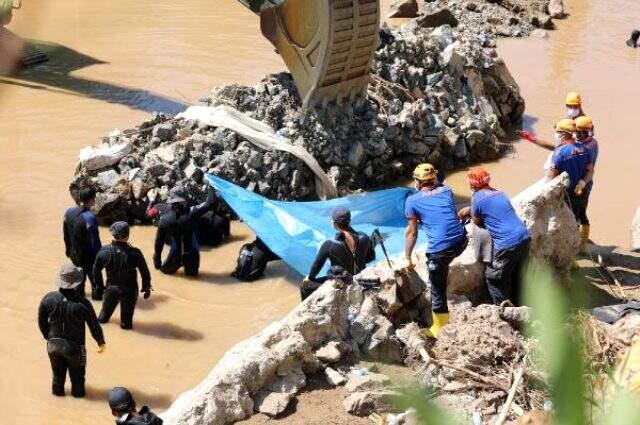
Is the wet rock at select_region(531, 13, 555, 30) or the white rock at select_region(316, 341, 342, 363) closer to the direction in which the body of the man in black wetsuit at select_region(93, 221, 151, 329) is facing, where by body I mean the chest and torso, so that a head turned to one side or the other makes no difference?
the wet rock

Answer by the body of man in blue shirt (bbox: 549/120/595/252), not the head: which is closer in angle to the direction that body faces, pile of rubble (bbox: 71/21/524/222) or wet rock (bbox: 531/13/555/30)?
the pile of rubble

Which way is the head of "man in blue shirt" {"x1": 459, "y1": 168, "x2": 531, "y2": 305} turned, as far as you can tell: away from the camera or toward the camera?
away from the camera

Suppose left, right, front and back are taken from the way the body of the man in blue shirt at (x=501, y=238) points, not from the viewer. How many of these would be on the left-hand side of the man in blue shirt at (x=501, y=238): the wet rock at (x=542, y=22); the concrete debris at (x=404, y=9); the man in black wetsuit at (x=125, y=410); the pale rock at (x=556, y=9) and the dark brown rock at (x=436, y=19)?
1

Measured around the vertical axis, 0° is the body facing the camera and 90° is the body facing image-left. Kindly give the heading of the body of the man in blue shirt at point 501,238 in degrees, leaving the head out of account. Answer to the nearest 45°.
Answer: approximately 135°

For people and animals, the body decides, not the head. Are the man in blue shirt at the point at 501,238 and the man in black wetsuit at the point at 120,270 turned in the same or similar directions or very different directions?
same or similar directions

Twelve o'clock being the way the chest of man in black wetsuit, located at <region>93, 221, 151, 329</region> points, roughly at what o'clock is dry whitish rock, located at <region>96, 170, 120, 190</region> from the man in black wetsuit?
The dry whitish rock is roughly at 12 o'clock from the man in black wetsuit.

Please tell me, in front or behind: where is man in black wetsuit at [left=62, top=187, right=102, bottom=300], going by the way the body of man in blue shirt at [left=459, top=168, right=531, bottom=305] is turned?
in front

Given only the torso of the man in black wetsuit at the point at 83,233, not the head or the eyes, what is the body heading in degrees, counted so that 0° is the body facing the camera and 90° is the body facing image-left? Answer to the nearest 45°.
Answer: approximately 225°

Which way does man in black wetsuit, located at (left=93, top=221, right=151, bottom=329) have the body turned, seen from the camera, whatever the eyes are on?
away from the camera

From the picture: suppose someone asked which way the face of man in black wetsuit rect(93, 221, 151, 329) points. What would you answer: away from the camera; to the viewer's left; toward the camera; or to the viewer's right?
away from the camera

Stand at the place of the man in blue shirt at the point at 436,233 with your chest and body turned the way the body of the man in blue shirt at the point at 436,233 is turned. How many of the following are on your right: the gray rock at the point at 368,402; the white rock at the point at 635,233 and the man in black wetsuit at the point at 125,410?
1

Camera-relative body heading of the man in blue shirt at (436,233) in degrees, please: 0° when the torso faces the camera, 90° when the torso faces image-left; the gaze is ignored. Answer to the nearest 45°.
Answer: approximately 135°
